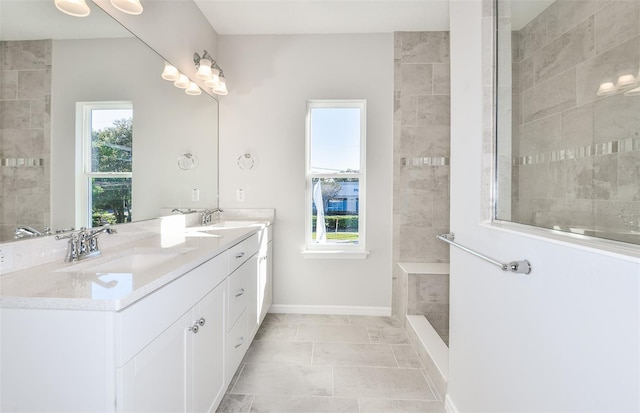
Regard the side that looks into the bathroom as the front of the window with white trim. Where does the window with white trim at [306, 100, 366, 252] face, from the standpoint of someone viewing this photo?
facing the viewer

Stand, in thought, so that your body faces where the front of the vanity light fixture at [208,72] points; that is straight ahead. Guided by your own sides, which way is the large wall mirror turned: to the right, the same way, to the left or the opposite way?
the same way

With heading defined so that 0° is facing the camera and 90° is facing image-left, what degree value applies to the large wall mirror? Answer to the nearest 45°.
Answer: approximately 315°

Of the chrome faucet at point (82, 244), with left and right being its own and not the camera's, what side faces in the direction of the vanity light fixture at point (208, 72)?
left

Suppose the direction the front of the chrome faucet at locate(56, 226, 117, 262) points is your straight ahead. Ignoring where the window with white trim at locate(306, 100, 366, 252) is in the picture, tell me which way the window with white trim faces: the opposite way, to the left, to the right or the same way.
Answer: to the right

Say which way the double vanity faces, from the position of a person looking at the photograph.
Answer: facing the viewer and to the right of the viewer

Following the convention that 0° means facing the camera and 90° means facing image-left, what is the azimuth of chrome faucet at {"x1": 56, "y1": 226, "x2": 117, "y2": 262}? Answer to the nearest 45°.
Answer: approximately 315°

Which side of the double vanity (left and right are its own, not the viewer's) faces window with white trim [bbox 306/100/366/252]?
left

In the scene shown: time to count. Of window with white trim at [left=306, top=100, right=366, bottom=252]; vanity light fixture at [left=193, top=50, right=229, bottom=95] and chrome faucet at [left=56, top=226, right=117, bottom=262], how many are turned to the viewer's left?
0
